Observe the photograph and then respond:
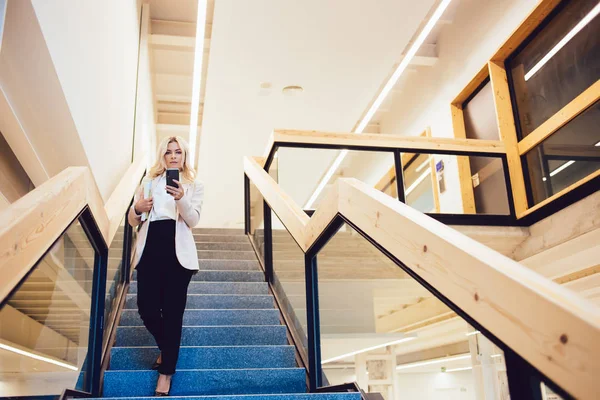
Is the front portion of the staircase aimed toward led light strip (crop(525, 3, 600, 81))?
no

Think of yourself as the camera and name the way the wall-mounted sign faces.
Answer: facing the viewer and to the left of the viewer

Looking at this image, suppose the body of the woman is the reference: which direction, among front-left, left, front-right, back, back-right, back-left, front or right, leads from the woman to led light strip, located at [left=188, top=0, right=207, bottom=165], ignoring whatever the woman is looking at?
back

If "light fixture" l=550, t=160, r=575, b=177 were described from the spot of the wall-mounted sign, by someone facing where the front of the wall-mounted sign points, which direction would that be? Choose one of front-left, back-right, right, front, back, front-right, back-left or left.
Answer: left

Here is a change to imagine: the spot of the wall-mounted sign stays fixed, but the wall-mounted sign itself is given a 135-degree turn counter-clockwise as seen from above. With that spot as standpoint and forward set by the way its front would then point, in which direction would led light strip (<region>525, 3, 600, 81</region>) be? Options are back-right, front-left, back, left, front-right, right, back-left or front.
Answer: front-right

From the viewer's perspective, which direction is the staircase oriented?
toward the camera

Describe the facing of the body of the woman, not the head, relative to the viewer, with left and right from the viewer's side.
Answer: facing the viewer

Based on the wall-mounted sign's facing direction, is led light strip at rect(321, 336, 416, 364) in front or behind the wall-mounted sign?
in front

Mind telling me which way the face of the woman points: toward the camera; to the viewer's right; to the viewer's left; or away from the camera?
toward the camera

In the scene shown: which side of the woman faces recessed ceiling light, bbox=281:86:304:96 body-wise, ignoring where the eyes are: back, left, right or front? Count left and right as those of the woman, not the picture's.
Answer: back

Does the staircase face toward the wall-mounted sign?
no

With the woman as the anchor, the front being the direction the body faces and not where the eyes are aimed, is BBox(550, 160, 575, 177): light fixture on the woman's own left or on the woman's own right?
on the woman's own left
